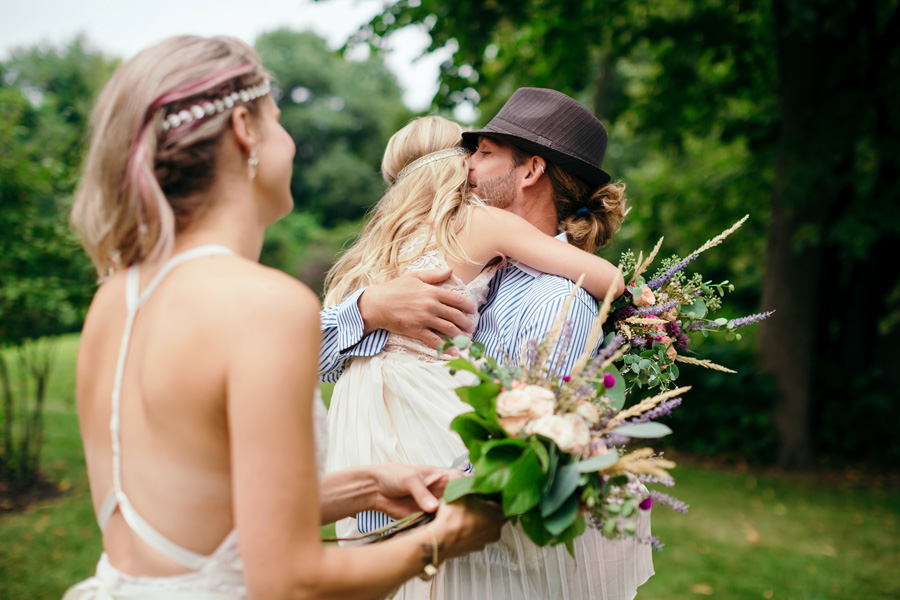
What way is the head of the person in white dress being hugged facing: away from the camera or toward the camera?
away from the camera

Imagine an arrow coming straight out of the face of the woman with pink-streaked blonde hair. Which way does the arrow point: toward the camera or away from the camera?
away from the camera

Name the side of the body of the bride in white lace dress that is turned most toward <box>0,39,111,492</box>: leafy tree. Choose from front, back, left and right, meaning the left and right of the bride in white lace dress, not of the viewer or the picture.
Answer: left

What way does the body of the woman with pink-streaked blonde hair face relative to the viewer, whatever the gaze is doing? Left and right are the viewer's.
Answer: facing away from the viewer and to the right of the viewer

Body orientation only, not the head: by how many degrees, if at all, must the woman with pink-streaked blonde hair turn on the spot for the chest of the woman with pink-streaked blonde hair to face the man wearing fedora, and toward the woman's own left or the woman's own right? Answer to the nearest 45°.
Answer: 0° — they already face them

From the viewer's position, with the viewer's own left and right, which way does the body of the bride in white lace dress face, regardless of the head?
facing away from the viewer and to the right of the viewer
